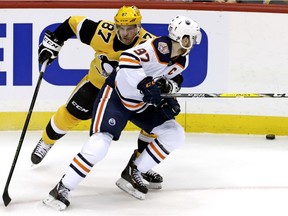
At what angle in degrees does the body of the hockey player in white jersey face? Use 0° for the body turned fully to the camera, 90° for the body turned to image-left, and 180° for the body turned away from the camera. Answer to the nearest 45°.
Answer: approximately 315°

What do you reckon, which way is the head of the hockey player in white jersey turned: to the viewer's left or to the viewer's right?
to the viewer's right

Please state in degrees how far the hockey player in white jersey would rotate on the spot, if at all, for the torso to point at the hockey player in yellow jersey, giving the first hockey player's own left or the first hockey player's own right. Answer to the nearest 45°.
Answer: approximately 180°
